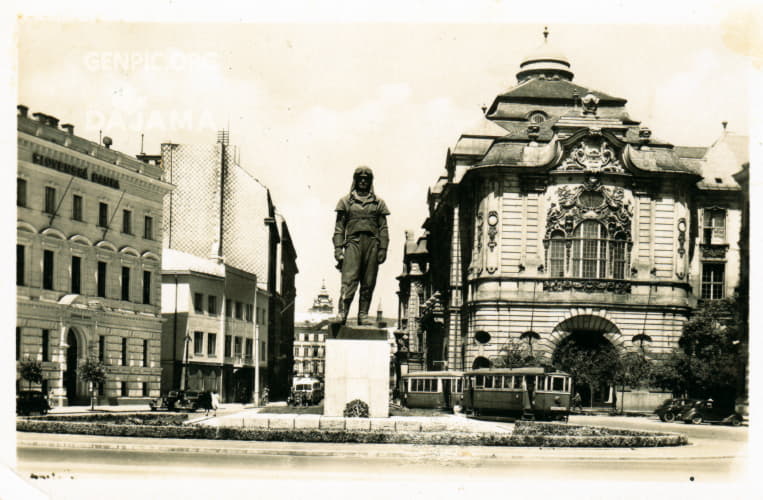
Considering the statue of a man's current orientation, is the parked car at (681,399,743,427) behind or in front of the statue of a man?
behind

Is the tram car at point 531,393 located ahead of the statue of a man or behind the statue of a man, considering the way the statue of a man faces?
behind

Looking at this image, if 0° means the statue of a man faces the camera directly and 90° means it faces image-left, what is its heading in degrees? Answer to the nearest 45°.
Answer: approximately 0°
